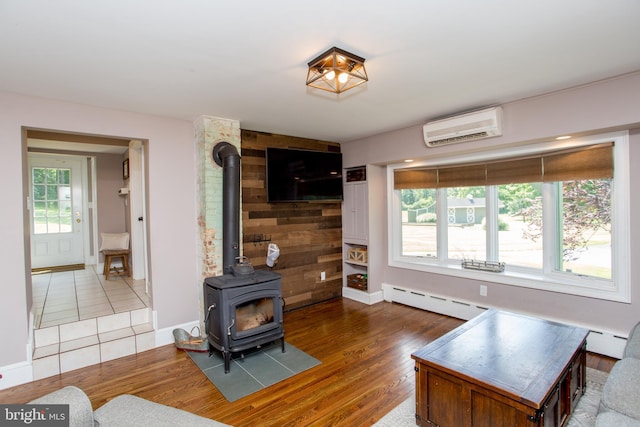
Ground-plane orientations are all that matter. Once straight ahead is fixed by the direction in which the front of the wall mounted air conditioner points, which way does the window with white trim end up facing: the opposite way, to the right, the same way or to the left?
the same way

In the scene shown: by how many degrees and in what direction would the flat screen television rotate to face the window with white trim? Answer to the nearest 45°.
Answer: approximately 45° to its left

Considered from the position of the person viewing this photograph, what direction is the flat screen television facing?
facing the viewer and to the right of the viewer

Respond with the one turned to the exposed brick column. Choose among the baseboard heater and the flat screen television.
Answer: the baseboard heater

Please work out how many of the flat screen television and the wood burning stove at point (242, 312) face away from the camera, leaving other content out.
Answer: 0

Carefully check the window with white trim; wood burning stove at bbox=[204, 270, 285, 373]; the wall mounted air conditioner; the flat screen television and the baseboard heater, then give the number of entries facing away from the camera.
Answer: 0

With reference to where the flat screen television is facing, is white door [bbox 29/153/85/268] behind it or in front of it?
behind

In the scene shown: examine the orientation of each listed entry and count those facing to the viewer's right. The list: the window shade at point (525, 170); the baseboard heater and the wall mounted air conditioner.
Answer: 0

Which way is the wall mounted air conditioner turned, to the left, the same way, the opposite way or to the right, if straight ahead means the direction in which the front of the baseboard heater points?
the same way

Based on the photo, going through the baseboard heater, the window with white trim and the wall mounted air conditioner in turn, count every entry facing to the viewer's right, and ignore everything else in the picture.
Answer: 0

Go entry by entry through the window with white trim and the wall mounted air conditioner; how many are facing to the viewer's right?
0

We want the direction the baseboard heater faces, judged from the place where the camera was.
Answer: facing the viewer and to the left of the viewer

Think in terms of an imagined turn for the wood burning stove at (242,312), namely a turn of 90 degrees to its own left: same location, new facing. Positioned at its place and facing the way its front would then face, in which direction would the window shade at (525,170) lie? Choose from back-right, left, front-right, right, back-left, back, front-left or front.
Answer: front-right

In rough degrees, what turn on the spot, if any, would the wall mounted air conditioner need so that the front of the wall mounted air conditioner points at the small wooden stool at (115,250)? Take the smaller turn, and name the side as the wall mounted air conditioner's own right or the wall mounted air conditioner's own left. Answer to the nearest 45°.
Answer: approximately 45° to the wall mounted air conditioner's own right
